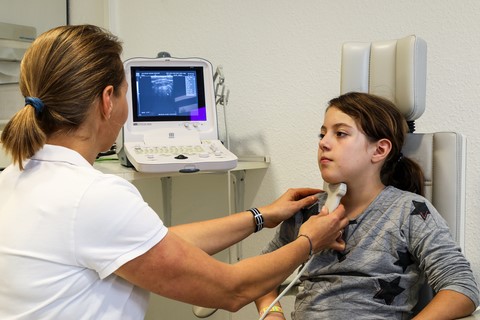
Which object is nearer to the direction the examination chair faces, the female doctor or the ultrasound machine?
the female doctor

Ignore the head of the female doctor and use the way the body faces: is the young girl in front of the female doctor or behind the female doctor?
in front

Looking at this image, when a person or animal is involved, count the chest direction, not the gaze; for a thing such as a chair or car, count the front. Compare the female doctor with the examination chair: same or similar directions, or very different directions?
very different directions

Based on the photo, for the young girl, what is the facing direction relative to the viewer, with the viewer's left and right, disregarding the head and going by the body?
facing the viewer and to the left of the viewer

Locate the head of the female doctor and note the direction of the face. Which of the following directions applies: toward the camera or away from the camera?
away from the camera

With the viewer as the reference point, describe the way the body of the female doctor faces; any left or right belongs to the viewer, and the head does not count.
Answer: facing away from the viewer and to the right of the viewer

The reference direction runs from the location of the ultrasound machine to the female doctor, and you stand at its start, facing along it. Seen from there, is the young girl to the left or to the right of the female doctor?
left

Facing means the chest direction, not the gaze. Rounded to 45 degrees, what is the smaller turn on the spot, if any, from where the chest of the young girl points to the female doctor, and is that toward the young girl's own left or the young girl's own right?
0° — they already face them

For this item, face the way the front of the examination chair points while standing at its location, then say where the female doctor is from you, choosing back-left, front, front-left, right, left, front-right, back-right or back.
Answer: front

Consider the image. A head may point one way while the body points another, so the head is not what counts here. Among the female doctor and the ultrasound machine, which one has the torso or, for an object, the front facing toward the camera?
the ultrasound machine

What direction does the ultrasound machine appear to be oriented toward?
toward the camera

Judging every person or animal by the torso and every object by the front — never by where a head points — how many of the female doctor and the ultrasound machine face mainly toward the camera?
1

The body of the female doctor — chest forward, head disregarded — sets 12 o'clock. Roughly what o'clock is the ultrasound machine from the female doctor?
The ultrasound machine is roughly at 11 o'clock from the female doctor.

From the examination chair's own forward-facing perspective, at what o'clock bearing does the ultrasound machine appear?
The ultrasound machine is roughly at 2 o'clock from the examination chair.

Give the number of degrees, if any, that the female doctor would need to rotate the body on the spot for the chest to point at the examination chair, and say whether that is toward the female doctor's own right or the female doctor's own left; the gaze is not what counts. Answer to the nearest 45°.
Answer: approximately 45° to the female doctor's own right

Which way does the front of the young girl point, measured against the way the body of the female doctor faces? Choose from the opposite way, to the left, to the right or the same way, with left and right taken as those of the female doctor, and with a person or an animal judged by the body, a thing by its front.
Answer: the opposite way

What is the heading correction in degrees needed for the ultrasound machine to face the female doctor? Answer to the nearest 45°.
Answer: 0° — it already faces them
